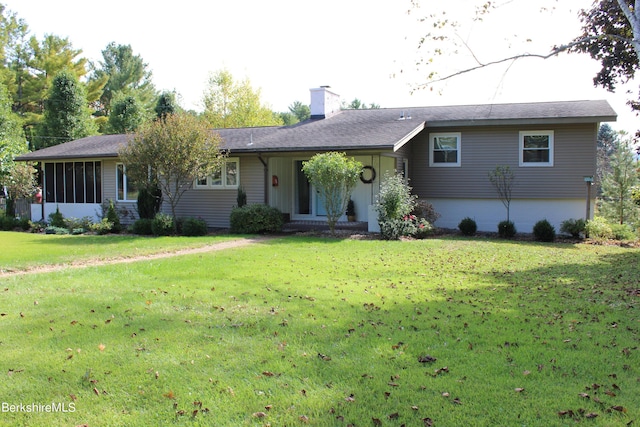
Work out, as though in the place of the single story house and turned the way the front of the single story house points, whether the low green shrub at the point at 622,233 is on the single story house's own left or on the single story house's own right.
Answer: on the single story house's own left

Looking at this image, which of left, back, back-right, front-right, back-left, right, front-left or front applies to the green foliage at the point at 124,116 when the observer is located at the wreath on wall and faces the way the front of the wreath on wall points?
back-right

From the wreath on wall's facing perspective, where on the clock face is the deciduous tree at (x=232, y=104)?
The deciduous tree is roughly at 5 o'clock from the wreath on wall.

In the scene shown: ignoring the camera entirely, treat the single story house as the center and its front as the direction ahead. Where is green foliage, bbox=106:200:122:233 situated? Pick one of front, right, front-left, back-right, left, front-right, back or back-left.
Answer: right

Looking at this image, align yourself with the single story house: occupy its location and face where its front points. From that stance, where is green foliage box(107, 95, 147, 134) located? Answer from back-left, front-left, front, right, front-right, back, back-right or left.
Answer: back-right

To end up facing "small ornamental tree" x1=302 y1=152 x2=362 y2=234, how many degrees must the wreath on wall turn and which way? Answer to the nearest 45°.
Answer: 0° — it already faces it

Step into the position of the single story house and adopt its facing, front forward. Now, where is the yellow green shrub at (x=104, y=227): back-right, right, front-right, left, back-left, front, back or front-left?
right

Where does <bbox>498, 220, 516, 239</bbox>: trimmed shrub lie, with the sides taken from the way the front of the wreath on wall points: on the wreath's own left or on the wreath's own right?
on the wreath's own left

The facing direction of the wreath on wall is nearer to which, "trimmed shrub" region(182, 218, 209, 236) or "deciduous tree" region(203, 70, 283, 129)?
the trimmed shrub

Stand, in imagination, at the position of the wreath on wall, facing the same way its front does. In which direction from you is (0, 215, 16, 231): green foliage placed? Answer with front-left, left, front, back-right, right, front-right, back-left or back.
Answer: right

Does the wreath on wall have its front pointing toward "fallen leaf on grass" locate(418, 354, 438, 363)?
yes

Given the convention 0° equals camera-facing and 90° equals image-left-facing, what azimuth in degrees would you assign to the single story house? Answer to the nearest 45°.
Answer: approximately 0°

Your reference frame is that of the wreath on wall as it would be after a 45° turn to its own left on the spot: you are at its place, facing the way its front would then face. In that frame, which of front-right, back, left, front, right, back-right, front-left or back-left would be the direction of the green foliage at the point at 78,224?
back-right

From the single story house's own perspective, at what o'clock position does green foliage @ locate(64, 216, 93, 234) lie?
The green foliage is roughly at 3 o'clock from the single story house.

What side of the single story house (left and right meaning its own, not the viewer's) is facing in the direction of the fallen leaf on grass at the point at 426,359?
front

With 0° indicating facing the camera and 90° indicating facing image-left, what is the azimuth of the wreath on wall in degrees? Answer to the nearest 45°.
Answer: approximately 0°

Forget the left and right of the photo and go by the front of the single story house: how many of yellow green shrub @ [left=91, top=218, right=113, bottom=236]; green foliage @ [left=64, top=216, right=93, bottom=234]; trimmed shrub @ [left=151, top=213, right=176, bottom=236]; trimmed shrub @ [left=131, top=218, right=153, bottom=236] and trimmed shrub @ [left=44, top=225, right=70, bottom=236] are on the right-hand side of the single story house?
5
